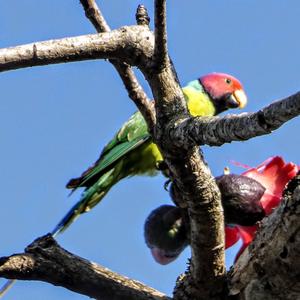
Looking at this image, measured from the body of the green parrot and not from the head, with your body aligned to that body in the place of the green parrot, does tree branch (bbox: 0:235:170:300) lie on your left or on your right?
on your right

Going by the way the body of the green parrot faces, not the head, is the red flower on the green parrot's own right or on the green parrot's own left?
on the green parrot's own right

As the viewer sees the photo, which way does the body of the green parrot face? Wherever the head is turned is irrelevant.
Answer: to the viewer's right

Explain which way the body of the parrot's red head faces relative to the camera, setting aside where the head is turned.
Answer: to the viewer's right

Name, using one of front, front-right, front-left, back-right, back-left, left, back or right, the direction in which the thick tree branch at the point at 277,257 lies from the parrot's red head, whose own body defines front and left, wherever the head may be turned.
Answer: right

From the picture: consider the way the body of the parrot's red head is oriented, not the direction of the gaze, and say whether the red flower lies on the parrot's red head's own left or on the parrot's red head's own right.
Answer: on the parrot's red head's own right

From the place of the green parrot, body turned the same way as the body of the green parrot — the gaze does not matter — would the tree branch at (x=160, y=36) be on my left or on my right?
on my right

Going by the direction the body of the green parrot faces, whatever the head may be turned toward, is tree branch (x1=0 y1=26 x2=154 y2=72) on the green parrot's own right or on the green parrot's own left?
on the green parrot's own right

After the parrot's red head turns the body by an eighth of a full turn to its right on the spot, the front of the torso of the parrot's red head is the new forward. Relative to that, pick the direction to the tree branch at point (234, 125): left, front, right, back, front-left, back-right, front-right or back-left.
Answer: front-right

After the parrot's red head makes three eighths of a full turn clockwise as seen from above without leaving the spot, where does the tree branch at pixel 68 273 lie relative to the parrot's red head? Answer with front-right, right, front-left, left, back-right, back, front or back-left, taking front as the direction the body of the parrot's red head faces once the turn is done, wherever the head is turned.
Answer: front-right
